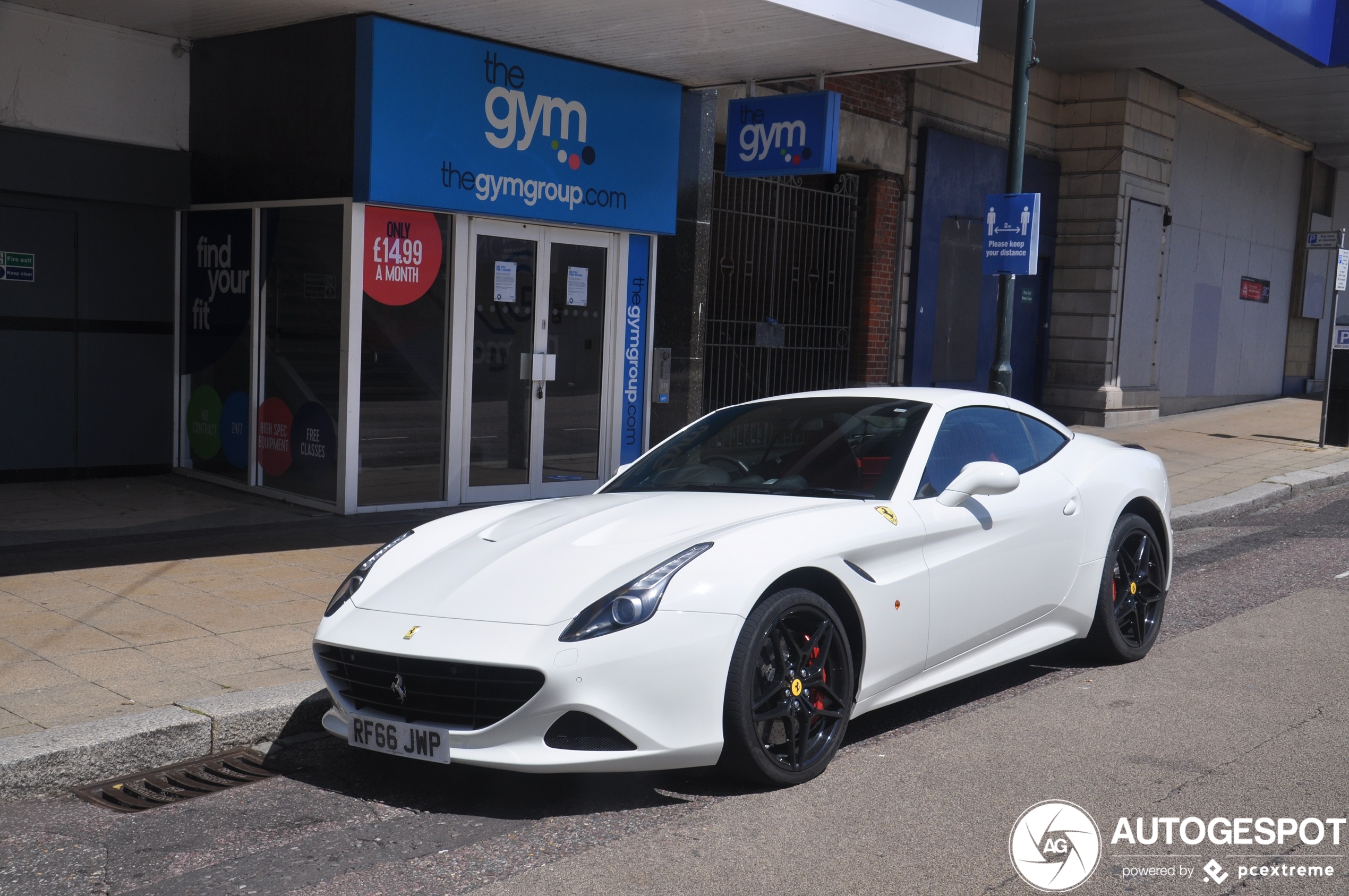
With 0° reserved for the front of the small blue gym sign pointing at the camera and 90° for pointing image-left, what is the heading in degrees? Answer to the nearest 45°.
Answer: approximately 45°

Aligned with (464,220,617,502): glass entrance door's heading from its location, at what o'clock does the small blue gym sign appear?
The small blue gym sign is roughly at 10 o'clock from the glass entrance door.

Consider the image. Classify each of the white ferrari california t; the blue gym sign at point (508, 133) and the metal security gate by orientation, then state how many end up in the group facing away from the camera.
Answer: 0

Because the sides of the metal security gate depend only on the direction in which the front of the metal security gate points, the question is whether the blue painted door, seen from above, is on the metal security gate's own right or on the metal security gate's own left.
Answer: on the metal security gate's own left

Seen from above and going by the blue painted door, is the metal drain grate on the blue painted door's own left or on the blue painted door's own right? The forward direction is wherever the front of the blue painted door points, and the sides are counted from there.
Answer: on the blue painted door's own right

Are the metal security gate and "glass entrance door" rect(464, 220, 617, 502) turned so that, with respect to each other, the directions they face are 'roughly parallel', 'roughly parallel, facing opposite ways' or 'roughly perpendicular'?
roughly parallel

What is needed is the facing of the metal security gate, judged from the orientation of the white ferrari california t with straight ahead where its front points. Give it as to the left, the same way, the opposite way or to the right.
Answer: to the left

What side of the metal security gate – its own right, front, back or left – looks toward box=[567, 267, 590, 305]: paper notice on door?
right

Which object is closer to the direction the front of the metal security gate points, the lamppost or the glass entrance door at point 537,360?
the lamppost

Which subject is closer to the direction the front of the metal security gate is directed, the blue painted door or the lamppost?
the lamppost

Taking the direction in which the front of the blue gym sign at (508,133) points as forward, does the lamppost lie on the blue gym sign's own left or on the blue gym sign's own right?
on the blue gym sign's own left

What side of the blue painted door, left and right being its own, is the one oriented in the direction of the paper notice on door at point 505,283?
right

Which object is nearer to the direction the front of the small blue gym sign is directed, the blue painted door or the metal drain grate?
the metal drain grate

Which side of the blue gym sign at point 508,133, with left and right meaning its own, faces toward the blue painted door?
left

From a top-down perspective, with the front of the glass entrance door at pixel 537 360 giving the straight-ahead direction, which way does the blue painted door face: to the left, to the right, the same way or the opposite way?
the same way

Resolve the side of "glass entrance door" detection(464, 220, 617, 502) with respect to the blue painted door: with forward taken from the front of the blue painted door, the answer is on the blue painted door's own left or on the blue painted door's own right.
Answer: on the blue painted door's own right

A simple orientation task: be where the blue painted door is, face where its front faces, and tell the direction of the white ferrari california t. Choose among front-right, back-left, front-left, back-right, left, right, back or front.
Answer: front-right
